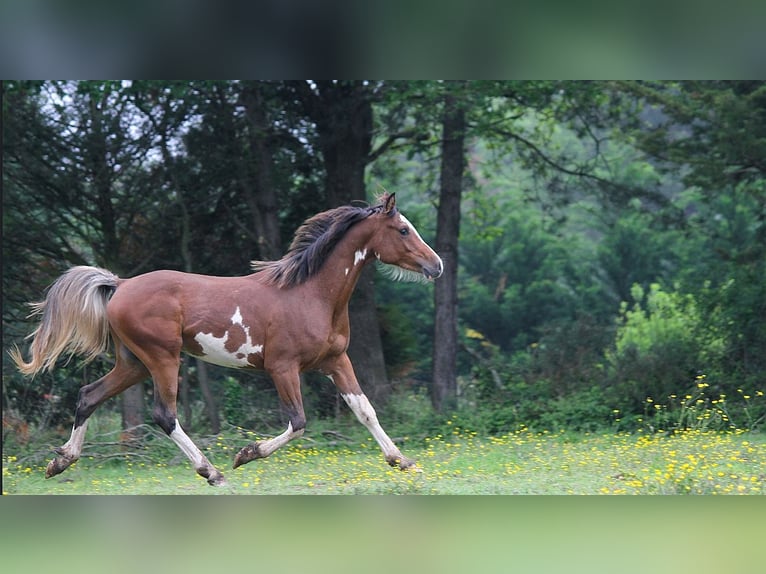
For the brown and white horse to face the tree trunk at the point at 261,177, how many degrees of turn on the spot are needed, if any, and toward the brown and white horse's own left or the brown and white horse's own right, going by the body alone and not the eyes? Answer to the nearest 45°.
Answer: approximately 90° to the brown and white horse's own left

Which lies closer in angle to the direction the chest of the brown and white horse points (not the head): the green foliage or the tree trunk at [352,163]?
the green foliage

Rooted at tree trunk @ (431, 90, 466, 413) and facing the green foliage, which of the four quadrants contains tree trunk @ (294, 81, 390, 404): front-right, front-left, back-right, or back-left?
back-right

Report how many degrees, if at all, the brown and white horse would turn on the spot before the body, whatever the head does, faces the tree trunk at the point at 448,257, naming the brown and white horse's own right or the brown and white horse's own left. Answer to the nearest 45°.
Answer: approximately 45° to the brown and white horse's own left

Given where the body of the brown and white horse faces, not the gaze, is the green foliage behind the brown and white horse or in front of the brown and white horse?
in front

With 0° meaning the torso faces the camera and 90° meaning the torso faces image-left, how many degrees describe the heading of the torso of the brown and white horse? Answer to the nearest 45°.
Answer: approximately 270°

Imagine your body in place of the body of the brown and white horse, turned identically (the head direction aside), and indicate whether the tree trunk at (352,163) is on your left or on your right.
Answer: on your left
